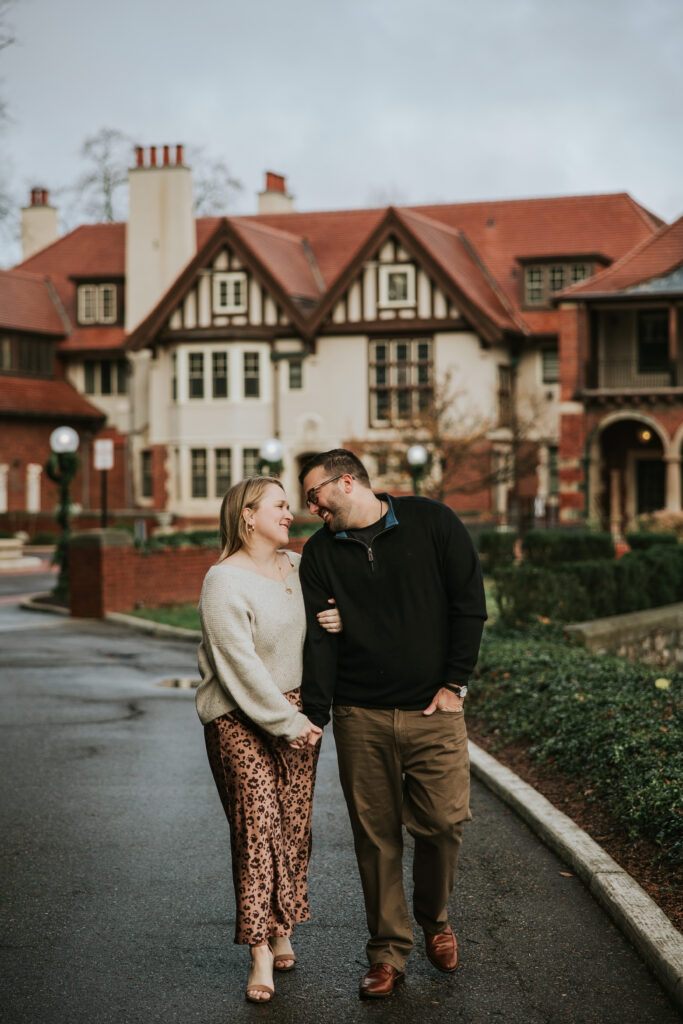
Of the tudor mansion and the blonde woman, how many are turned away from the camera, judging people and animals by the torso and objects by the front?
0

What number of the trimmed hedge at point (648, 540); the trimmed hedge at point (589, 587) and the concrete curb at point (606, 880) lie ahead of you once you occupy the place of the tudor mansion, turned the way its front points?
3

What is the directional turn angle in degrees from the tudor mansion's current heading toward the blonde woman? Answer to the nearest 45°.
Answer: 0° — it already faces them

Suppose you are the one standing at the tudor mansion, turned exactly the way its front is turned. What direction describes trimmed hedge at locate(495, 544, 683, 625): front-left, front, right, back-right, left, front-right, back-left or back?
front

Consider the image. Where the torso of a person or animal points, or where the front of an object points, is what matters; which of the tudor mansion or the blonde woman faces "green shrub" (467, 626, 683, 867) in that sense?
the tudor mansion

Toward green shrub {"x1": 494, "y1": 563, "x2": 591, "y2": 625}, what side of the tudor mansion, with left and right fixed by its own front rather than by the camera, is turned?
front

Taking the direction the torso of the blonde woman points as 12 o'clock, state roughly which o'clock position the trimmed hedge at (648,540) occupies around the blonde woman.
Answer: The trimmed hedge is roughly at 8 o'clock from the blonde woman.

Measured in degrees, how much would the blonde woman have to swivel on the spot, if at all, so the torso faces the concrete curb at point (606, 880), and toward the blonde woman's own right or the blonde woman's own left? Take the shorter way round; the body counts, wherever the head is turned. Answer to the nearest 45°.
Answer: approximately 90° to the blonde woman's own left

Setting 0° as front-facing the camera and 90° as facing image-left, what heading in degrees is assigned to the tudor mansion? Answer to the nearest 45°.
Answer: approximately 0°

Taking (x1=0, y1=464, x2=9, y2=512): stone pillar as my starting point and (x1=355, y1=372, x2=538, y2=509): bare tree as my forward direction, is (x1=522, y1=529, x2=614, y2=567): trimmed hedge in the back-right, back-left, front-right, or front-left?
front-right

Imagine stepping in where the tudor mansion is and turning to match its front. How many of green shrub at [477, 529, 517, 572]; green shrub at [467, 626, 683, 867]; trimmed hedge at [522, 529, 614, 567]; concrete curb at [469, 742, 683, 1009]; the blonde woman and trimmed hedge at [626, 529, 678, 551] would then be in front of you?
6

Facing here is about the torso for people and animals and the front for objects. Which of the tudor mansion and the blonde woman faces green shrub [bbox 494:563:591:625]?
the tudor mansion

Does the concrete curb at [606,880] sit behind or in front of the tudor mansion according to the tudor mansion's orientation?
in front

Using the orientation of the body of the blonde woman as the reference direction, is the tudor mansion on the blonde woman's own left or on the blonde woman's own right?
on the blonde woman's own left

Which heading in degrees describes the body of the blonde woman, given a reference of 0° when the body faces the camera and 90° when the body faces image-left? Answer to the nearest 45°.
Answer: approximately 315°

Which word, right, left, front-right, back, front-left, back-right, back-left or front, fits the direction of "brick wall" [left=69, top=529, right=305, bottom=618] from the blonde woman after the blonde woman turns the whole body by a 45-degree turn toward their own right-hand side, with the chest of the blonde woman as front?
back

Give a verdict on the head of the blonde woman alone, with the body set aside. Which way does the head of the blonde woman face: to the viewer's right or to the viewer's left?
to the viewer's right

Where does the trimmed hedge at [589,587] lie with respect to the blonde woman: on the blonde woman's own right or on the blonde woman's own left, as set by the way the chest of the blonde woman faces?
on the blonde woman's own left

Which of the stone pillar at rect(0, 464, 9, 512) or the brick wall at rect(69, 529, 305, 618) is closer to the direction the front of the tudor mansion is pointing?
the brick wall

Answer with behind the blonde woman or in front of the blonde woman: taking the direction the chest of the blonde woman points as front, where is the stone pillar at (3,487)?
behind
